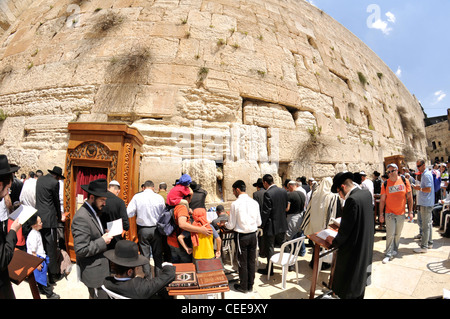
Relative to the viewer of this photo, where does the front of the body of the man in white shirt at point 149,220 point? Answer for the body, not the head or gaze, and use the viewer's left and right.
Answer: facing away from the viewer

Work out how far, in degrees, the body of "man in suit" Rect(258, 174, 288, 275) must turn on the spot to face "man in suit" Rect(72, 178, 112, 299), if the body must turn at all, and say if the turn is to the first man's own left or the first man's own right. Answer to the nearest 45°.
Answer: approximately 90° to the first man's own left

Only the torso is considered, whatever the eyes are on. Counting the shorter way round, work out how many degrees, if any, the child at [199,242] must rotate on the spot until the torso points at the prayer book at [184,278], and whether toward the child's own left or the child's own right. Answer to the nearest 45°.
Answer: approximately 180°

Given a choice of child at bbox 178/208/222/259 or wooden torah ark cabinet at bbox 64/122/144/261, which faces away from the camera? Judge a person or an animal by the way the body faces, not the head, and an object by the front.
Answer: the child

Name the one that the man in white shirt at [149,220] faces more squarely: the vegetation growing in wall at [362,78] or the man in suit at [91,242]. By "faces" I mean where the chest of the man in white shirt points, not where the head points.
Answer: the vegetation growing in wall

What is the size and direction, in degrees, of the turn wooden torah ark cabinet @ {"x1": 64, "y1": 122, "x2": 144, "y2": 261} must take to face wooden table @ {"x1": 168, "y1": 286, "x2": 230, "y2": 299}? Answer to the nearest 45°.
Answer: approximately 45° to its left

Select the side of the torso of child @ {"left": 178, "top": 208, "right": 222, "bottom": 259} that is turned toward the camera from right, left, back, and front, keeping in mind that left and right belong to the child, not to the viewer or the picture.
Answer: back

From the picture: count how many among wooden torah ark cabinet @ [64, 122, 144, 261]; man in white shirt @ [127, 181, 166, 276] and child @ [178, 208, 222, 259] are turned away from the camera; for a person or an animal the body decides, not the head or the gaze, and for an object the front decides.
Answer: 2
